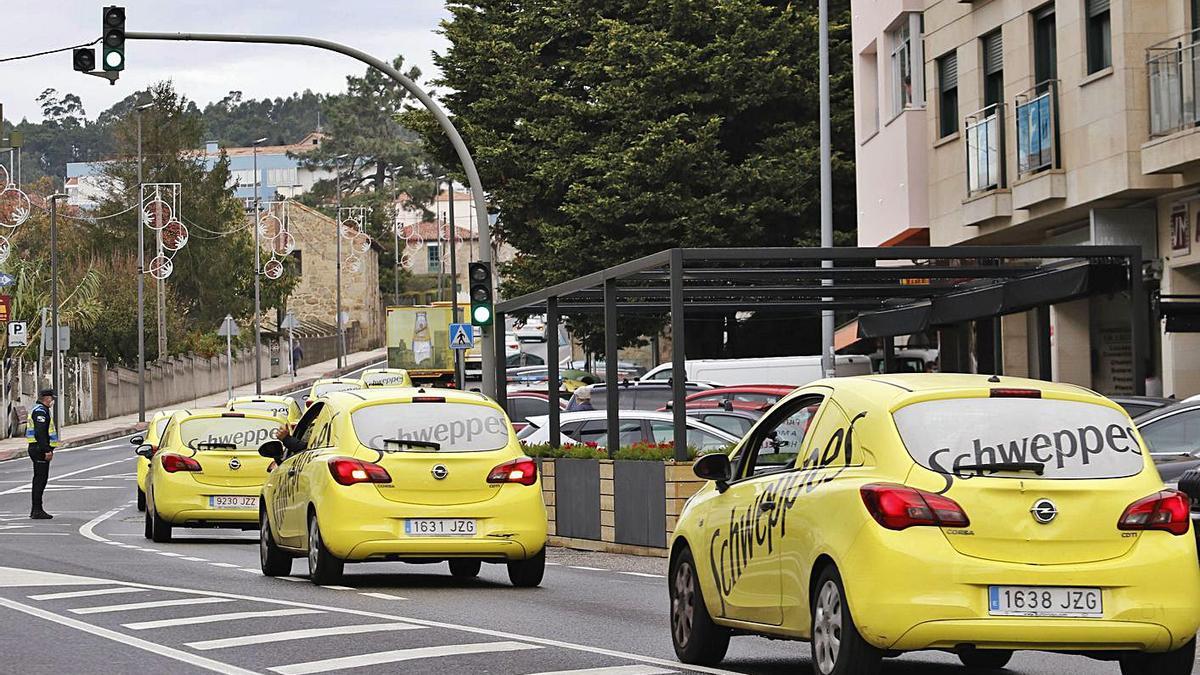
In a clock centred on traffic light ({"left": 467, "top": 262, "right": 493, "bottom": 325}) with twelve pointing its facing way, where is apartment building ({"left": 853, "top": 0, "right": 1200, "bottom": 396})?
The apartment building is roughly at 9 o'clock from the traffic light.

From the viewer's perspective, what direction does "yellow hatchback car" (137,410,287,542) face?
away from the camera

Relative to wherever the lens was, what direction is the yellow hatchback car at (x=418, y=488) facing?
facing away from the viewer

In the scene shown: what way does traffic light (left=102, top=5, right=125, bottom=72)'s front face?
toward the camera

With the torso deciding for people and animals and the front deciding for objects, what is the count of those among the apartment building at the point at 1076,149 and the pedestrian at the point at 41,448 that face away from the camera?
0

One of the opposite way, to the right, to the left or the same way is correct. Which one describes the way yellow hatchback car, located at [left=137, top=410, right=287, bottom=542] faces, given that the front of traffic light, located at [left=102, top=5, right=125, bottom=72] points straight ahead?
the opposite way

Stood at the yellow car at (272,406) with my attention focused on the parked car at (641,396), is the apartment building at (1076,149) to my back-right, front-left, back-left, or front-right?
front-right

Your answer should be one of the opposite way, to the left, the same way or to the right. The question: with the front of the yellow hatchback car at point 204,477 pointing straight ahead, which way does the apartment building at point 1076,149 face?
to the left

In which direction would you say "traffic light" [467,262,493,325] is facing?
toward the camera

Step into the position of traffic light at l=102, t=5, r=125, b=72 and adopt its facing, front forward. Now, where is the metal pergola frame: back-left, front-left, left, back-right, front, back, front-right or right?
front-left

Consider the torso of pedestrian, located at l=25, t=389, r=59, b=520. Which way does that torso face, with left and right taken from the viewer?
facing to the right of the viewer

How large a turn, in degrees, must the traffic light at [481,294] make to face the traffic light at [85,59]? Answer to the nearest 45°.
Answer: approximately 90° to its right
